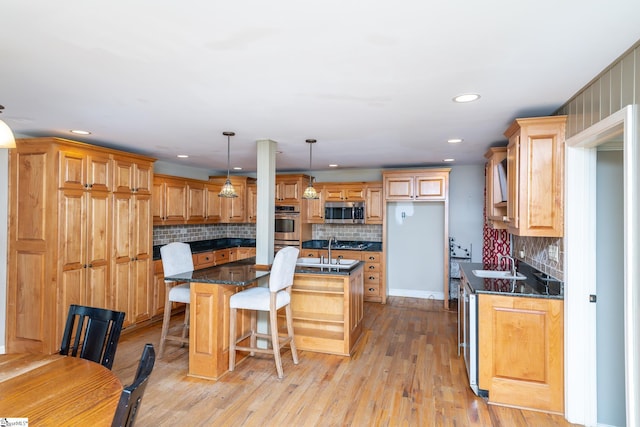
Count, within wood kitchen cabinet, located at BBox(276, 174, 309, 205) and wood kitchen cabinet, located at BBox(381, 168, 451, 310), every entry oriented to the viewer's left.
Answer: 0

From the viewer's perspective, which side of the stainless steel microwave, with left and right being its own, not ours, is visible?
front

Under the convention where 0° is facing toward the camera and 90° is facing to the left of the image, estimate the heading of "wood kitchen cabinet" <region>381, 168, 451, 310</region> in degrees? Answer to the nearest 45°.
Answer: approximately 0°

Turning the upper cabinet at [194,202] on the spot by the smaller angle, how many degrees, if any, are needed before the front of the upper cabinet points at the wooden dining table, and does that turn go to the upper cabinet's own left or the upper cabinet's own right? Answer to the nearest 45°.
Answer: approximately 45° to the upper cabinet's own right

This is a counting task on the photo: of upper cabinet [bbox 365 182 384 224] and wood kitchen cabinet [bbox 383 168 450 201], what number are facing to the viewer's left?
0

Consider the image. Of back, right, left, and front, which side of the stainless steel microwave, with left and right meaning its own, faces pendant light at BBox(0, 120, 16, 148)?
front

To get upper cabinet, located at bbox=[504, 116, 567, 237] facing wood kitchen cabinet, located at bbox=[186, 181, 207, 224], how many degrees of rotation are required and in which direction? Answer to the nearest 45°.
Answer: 0° — it already faces it

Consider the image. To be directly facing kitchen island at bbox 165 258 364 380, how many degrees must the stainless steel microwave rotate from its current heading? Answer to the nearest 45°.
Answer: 0° — it already faces it

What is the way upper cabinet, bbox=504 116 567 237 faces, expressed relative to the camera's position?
facing to the left of the viewer

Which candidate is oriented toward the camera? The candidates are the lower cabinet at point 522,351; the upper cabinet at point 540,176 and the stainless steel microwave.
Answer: the stainless steel microwave

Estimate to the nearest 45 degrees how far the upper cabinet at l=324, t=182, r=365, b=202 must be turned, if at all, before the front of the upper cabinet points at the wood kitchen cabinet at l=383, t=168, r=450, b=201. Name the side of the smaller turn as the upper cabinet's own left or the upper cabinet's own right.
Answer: approximately 90° to the upper cabinet's own left

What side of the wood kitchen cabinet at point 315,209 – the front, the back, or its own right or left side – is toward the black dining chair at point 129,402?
front

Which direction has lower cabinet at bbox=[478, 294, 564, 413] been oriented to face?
to the viewer's left

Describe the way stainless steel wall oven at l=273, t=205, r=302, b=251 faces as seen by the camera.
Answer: facing the viewer
